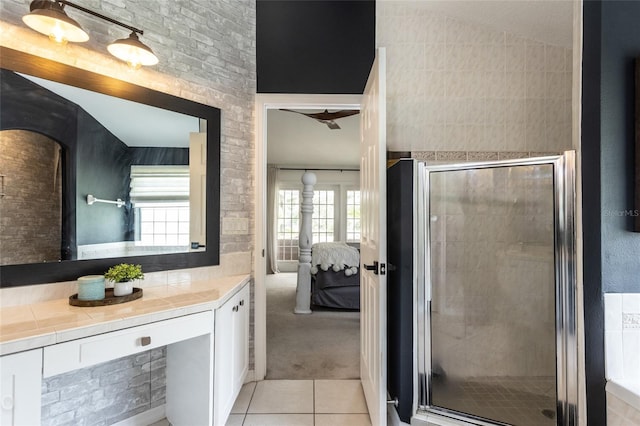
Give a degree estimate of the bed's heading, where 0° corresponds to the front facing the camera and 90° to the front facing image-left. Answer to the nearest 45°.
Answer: approximately 90°

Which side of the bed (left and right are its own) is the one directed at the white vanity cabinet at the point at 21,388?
left

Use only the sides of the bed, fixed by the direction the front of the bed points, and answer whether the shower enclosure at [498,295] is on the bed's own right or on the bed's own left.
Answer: on the bed's own left

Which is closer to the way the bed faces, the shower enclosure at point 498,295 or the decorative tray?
the decorative tray

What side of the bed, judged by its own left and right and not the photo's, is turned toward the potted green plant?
left

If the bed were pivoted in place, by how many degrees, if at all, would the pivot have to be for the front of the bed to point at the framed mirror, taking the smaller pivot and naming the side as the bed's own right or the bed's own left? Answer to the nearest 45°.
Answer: approximately 45° to the bed's own left
